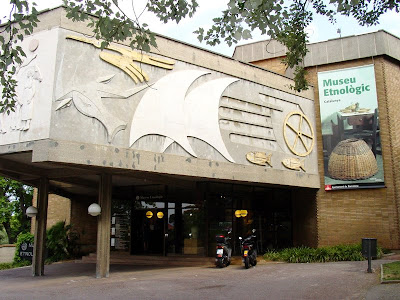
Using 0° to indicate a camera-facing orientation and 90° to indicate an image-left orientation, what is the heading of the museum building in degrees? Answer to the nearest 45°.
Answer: approximately 315°

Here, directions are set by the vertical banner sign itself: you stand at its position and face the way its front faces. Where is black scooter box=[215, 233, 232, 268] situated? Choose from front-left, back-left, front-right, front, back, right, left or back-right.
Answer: front-right

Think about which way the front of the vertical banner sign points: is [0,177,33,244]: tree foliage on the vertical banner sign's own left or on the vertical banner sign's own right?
on the vertical banner sign's own right

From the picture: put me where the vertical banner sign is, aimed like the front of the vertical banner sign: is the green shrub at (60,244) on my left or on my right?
on my right

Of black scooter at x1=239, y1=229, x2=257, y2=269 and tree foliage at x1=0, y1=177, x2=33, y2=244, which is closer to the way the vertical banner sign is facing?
the black scooter

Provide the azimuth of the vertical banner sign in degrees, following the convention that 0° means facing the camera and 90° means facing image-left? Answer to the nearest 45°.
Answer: approximately 0°

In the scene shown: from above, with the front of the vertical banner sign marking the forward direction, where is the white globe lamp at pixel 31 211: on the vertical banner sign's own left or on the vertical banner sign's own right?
on the vertical banner sign's own right
